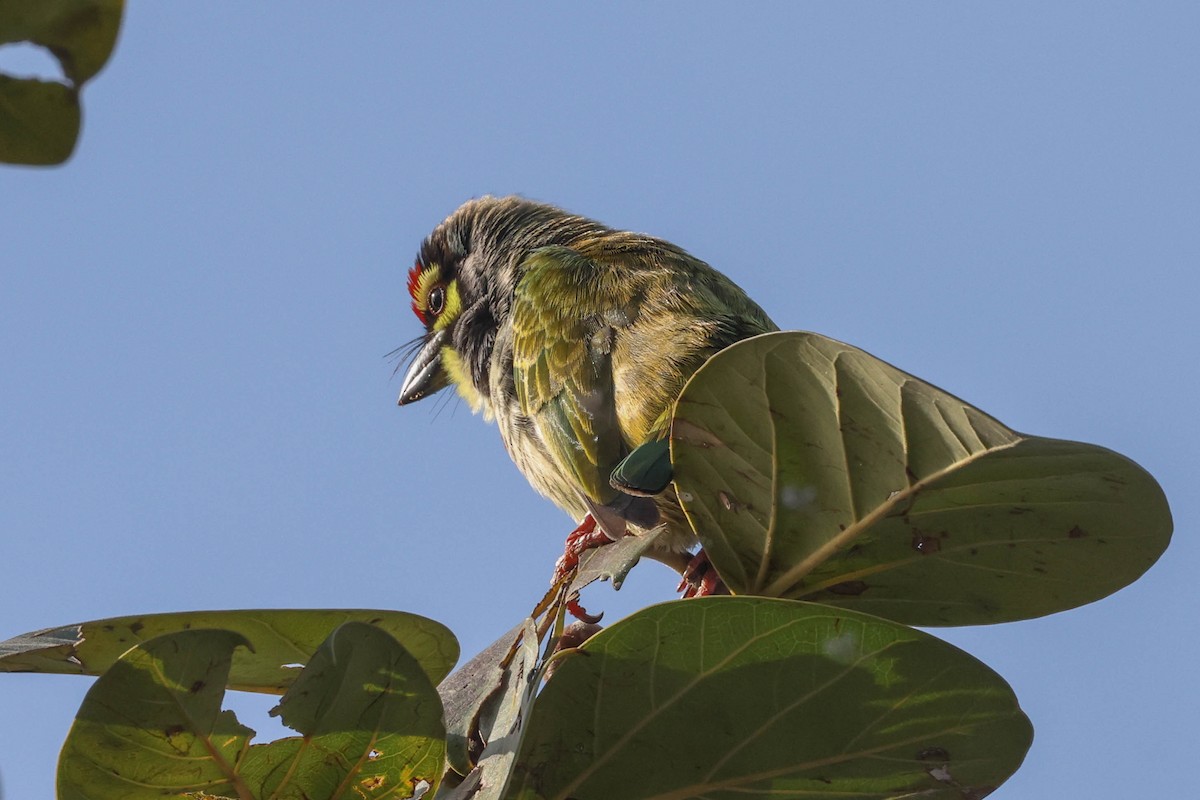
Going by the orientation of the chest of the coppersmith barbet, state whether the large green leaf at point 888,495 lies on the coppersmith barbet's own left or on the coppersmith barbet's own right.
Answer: on the coppersmith barbet's own left

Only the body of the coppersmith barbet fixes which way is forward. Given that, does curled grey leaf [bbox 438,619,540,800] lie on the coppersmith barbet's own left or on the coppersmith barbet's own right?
on the coppersmith barbet's own left

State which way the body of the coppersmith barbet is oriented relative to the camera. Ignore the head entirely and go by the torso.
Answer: to the viewer's left

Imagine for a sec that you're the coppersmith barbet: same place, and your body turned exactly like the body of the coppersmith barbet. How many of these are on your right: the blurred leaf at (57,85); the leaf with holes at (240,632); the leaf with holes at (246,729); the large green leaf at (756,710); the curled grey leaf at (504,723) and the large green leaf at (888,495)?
0

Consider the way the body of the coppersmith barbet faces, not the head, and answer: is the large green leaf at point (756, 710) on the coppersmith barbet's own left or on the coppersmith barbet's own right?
on the coppersmith barbet's own left

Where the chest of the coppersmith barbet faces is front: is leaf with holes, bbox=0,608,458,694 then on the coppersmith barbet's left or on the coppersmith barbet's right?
on the coppersmith barbet's left
